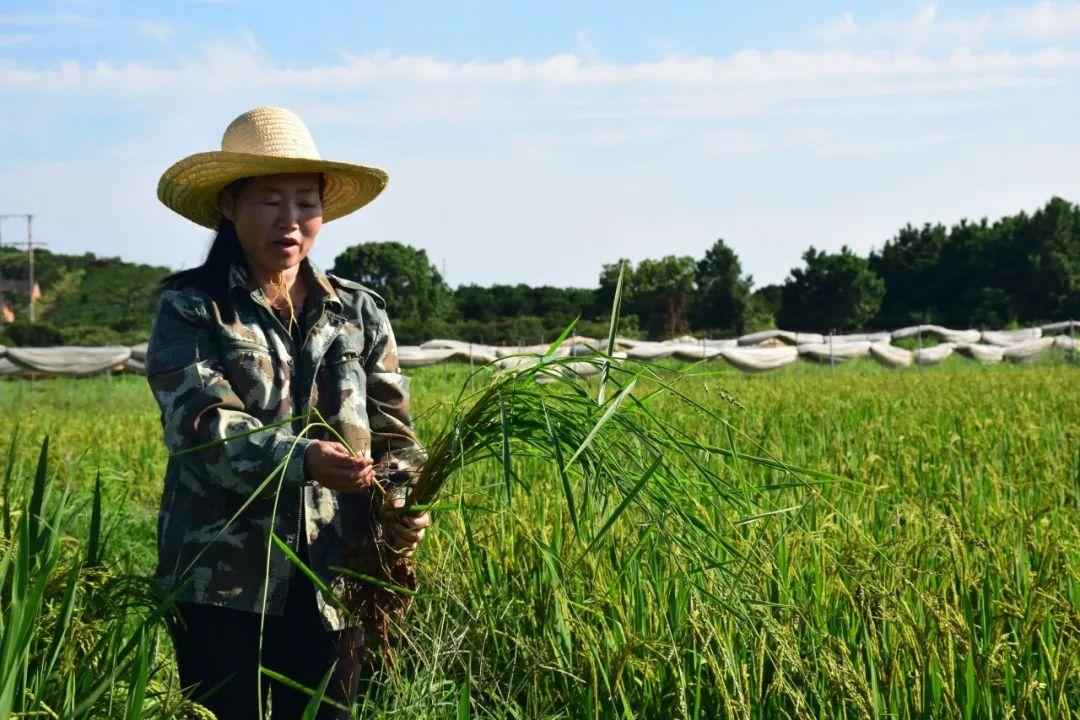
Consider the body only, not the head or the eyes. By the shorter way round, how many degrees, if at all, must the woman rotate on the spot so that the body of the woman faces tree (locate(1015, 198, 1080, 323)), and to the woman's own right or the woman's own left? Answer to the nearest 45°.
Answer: approximately 90° to the woman's own left

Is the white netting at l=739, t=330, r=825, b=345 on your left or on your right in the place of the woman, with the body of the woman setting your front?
on your left

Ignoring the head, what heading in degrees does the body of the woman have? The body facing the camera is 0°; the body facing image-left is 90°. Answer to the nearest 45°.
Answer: approximately 315°

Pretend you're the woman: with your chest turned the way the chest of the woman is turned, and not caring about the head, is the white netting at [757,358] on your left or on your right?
on your left

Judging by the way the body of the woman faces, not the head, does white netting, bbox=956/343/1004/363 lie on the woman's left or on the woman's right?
on the woman's left

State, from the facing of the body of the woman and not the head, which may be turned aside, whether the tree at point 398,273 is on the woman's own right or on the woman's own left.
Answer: on the woman's own left

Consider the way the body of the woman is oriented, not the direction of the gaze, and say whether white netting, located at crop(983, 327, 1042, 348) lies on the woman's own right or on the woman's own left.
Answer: on the woman's own left
